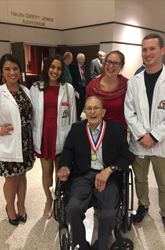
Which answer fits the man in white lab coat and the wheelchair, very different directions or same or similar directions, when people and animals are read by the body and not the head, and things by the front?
same or similar directions

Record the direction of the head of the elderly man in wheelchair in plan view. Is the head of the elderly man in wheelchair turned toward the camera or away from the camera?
toward the camera

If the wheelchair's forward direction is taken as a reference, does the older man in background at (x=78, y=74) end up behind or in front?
behind

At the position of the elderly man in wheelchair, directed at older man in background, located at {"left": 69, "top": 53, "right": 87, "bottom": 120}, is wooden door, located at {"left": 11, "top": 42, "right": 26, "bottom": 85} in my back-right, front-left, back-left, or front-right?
front-left

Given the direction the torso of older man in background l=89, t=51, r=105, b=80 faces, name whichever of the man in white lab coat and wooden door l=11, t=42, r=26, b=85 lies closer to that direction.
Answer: the man in white lab coat

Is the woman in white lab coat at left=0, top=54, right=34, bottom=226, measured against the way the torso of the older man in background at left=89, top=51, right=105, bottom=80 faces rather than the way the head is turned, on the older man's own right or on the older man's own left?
on the older man's own right

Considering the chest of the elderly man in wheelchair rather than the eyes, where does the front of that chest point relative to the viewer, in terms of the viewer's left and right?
facing the viewer

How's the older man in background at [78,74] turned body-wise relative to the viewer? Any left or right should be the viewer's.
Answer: facing the viewer and to the right of the viewer

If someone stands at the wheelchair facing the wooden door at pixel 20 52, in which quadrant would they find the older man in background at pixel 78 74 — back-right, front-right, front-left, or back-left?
front-right

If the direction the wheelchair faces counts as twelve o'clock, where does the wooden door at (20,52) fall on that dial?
The wooden door is roughly at 5 o'clock from the wheelchair.

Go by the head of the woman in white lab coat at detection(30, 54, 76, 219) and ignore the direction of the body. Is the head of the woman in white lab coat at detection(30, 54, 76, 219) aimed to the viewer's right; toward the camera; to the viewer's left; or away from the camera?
toward the camera

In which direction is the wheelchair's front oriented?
toward the camera

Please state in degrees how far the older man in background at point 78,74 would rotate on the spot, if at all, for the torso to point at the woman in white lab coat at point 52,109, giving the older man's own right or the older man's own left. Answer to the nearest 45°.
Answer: approximately 45° to the older man's own right

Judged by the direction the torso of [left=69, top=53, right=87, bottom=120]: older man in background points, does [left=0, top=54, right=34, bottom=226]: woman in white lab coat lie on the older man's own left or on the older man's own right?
on the older man's own right

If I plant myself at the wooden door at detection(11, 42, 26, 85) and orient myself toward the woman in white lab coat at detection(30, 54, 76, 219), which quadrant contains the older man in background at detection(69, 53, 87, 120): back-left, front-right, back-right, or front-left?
front-left

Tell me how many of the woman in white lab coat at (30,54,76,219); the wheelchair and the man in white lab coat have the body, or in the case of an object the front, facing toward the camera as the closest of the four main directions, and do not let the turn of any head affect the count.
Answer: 3

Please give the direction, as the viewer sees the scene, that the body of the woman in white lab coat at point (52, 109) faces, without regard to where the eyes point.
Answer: toward the camera
